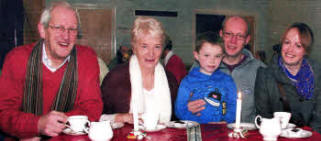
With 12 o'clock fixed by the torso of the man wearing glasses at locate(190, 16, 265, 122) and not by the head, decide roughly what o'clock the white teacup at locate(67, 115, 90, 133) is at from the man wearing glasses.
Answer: The white teacup is roughly at 1 o'clock from the man wearing glasses.

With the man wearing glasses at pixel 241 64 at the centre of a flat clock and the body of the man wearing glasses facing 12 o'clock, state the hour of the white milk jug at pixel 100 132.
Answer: The white milk jug is roughly at 1 o'clock from the man wearing glasses.

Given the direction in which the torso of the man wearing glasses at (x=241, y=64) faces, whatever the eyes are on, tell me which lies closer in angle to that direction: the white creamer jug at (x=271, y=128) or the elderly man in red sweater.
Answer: the white creamer jug

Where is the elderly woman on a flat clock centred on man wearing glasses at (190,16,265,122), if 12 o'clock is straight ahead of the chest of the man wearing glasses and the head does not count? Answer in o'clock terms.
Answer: The elderly woman is roughly at 2 o'clock from the man wearing glasses.

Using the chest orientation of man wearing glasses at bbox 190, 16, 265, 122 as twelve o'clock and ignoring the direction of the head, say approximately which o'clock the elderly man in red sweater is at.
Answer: The elderly man in red sweater is roughly at 2 o'clock from the man wearing glasses.

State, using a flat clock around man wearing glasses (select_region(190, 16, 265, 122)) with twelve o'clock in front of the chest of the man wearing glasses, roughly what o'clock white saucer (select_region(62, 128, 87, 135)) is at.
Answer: The white saucer is roughly at 1 o'clock from the man wearing glasses.

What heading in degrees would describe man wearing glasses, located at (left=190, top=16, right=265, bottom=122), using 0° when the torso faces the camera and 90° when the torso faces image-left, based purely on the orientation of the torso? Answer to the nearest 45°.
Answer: approximately 0°
